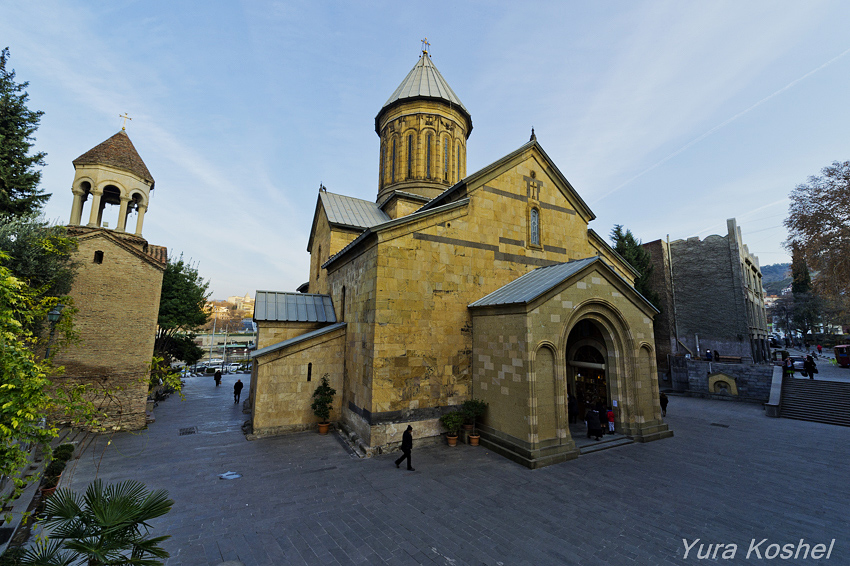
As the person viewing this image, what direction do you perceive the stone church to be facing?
facing the viewer and to the right of the viewer

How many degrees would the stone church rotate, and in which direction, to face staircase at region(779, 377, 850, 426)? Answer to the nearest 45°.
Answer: approximately 90° to its left

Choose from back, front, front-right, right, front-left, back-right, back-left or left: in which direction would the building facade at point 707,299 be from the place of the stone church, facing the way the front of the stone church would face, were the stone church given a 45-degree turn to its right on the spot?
back-left

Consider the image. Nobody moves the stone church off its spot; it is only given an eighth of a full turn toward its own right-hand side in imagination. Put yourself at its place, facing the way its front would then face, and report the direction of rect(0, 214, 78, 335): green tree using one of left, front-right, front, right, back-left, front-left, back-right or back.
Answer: right

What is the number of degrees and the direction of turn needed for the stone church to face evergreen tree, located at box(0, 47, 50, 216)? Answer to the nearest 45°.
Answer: approximately 135° to its right

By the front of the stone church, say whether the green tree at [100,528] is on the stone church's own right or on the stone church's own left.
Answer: on the stone church's own right

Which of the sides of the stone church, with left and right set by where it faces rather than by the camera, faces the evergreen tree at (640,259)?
left
